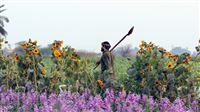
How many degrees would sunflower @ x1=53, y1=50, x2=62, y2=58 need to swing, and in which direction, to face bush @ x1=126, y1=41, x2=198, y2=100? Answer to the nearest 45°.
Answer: approximately 90° to its left

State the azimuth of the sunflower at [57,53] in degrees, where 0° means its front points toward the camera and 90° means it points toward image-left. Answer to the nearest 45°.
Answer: approximately 0°
